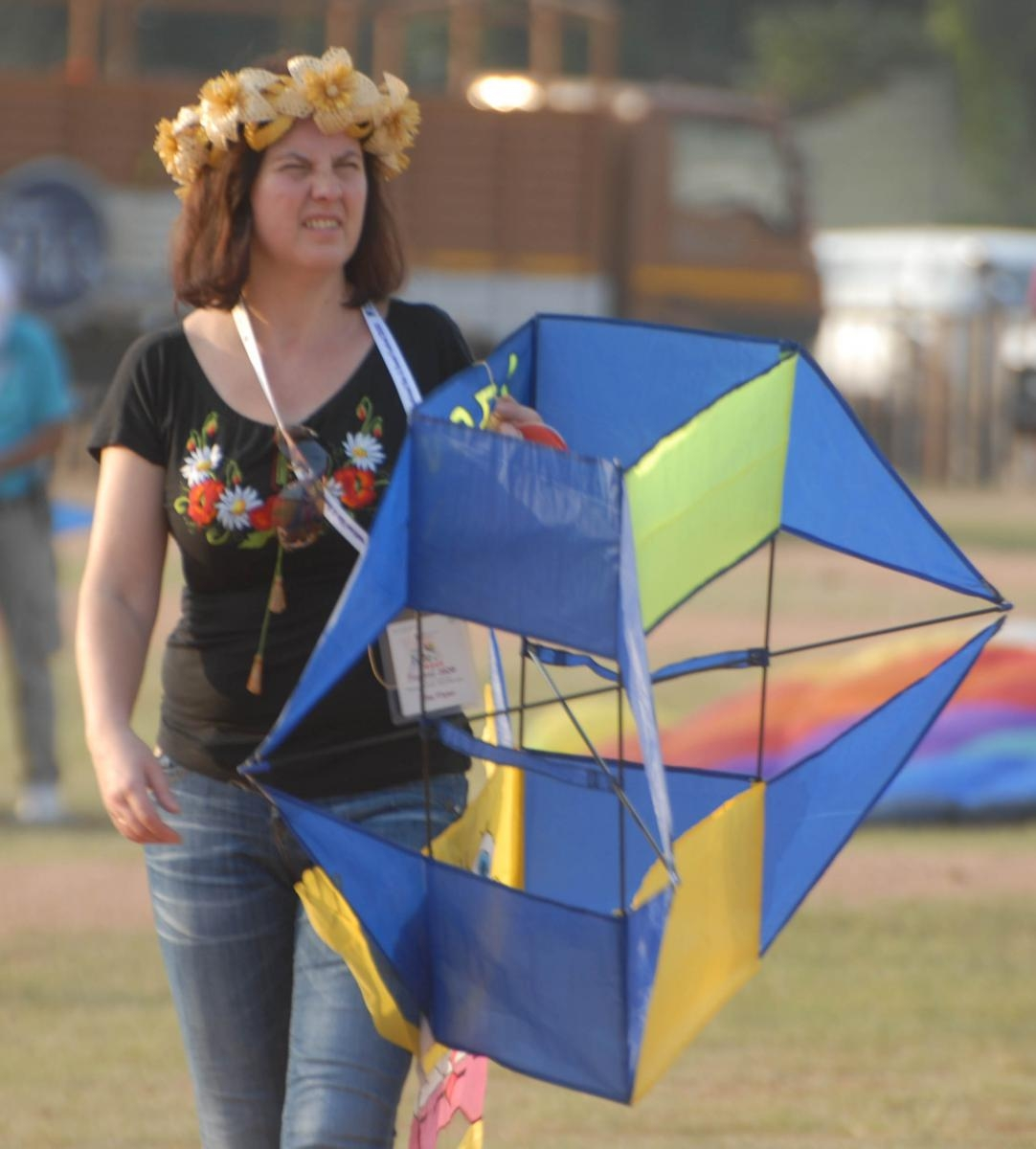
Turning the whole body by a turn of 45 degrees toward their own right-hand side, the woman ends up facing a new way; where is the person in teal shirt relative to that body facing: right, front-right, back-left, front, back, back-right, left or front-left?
back-right

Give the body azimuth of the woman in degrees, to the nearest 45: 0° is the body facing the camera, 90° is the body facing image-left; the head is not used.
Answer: approximately 0°
